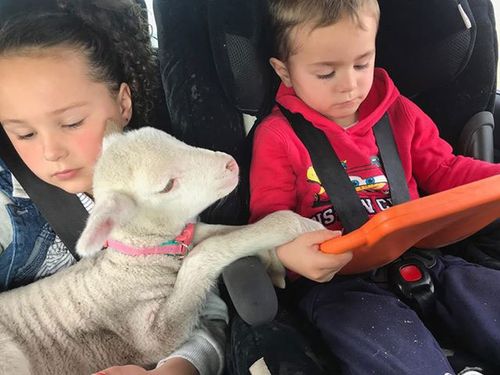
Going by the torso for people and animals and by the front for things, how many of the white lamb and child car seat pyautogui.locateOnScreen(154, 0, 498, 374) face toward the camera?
1

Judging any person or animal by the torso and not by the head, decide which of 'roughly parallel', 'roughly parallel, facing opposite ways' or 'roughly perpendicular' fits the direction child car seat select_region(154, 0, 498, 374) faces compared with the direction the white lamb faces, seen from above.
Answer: roughly perpendicular

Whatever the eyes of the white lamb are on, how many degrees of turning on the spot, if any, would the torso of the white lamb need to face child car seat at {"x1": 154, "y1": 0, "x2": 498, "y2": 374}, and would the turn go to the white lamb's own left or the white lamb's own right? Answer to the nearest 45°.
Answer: approximately 45° to the white lamb's own left

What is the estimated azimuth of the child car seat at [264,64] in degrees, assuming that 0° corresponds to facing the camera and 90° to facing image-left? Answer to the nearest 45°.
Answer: approximately 0°

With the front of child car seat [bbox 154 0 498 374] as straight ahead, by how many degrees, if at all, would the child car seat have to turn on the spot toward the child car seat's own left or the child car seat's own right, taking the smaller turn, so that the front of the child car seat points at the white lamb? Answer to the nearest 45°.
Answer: approximately 45° to the child car seat's own right

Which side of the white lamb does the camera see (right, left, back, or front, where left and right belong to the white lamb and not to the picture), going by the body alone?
right
